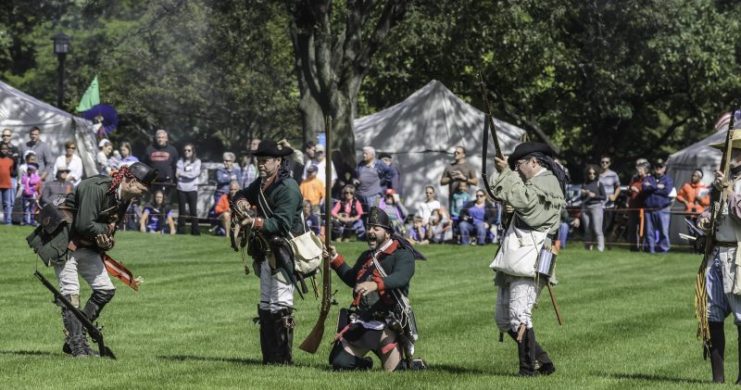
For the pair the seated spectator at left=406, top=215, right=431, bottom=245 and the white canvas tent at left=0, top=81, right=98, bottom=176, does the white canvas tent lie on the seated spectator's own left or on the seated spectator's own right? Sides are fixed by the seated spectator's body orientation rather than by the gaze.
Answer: on the seated spectator's own right

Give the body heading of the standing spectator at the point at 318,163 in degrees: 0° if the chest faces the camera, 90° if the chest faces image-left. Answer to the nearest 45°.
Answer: approximately 0°

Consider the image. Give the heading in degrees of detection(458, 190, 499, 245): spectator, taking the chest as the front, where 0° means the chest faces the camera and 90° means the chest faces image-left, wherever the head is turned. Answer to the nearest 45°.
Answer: approximately 0°

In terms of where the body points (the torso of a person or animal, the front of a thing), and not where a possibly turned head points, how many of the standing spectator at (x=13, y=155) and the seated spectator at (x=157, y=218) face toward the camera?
2

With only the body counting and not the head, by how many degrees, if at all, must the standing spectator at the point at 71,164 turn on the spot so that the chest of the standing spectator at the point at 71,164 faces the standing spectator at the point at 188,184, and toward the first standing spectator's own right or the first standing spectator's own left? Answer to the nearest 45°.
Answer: approximately 90° to the first standing spectator's own left
